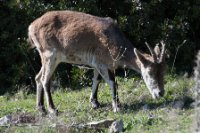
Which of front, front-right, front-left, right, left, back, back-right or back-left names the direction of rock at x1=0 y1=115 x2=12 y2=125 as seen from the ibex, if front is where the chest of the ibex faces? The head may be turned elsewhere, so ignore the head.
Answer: back-right

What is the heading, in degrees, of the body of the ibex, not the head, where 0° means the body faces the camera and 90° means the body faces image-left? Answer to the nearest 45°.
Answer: approximately 270°

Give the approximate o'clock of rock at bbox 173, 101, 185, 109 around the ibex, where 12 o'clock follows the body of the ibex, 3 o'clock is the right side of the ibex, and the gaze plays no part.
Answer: The rock is roughly at 1 o'clock from the ibex.

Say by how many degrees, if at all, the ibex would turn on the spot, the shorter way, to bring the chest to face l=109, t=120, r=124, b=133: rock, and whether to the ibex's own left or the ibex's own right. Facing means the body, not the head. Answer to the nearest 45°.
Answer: approximately 90° to the ibex's own right
